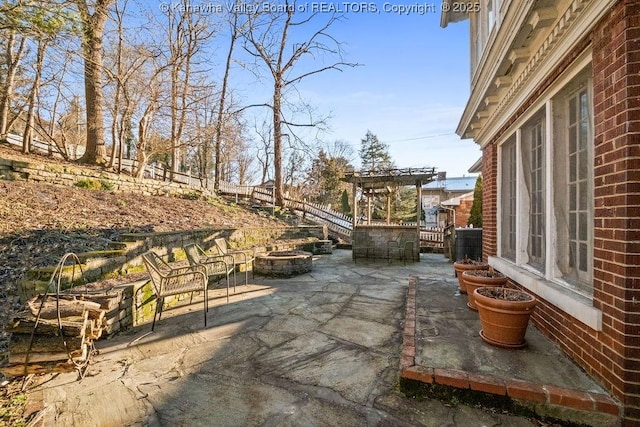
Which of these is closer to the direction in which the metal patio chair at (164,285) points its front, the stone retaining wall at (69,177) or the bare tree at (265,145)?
the bare tree

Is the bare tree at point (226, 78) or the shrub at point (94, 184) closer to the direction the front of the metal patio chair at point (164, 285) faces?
the bare tree

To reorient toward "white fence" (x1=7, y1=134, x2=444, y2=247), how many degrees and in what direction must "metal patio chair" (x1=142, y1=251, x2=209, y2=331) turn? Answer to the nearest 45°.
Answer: approximately 90° to its left

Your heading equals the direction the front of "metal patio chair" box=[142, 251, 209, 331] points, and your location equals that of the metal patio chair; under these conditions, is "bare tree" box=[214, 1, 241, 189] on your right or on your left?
on your left

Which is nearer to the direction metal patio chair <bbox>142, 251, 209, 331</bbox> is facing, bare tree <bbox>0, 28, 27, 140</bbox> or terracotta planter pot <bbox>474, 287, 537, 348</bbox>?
the terracotta planter pot

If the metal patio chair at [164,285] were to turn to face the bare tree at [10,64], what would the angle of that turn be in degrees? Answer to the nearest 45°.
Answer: approximately 135° to its left

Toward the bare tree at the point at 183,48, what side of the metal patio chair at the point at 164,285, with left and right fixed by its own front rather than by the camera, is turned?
left

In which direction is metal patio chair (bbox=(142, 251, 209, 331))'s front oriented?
to the viewer's right

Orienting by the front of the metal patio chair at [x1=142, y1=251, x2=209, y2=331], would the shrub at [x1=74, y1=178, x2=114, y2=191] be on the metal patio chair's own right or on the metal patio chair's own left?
on the metal patio chair's own left

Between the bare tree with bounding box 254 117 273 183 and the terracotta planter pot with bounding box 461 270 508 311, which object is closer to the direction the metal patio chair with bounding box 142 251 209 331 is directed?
the terracotta planter pot

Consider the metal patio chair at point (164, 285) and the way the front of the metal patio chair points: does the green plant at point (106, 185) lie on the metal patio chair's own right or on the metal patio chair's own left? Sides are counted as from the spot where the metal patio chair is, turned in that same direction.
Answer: on the metal patio chair's own left

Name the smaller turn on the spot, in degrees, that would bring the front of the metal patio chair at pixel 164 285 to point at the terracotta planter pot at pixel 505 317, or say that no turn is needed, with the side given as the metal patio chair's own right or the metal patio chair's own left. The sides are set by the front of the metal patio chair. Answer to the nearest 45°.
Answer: approximately 45° to the metal patio chair's own right

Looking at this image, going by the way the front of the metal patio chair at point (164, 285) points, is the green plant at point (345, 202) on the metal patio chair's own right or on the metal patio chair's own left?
on the metal patio chair's own left
